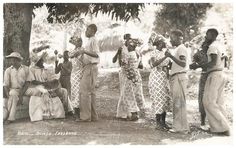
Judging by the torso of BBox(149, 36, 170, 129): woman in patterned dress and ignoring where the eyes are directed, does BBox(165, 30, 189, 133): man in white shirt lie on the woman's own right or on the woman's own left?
on the woman's own left

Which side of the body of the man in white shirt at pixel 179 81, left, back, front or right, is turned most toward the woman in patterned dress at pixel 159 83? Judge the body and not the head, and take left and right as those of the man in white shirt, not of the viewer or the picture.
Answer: front

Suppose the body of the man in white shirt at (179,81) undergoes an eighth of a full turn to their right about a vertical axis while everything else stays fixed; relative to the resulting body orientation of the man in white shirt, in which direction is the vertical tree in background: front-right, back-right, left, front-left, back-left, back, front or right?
front-left

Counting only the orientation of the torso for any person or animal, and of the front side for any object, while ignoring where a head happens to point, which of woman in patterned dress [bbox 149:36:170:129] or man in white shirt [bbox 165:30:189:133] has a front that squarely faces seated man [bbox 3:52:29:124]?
the man in white shirt

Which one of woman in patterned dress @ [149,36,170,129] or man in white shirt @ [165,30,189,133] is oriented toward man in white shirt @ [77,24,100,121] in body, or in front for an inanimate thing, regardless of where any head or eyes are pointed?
man in white shirt @ [165,30,189,133]

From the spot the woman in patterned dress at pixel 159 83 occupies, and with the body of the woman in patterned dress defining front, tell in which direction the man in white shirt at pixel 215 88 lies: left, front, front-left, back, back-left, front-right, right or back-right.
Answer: front-left

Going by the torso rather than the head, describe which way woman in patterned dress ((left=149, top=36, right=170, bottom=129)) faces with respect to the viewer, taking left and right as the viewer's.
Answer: facing the viewer and to the right of the viewer

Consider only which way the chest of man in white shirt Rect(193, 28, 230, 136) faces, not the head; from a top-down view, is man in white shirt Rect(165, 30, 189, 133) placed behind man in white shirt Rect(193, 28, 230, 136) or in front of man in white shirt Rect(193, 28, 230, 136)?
in front

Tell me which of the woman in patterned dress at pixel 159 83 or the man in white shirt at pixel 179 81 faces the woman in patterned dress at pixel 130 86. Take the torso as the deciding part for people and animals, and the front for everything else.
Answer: the man in white shirt

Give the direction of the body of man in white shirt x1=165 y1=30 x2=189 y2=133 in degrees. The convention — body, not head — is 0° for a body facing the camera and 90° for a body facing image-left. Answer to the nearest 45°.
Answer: approximately 90°

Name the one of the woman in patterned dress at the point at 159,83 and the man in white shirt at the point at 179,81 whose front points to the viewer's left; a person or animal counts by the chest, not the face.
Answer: the man in white shirt

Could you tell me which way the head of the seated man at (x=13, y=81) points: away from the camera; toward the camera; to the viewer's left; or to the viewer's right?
toward the camera

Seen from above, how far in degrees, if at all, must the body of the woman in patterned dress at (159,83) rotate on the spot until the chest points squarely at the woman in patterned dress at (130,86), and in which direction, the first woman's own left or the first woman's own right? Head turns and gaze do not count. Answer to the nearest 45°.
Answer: approximately 135° to the first woman's own right

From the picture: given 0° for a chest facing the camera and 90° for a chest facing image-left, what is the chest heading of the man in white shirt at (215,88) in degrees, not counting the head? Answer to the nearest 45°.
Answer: approximately 90°

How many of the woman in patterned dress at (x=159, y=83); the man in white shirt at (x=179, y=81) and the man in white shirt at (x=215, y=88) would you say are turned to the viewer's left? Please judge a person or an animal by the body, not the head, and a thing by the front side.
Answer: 2

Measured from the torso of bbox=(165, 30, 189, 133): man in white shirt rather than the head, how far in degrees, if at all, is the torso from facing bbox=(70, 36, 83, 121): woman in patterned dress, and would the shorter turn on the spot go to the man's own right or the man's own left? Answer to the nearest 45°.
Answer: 0° — they already face them
